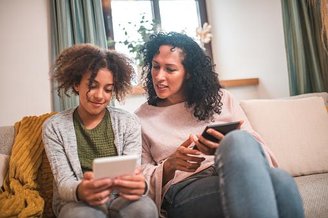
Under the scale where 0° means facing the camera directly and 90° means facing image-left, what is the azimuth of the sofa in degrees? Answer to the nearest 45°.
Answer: approximately 0°
